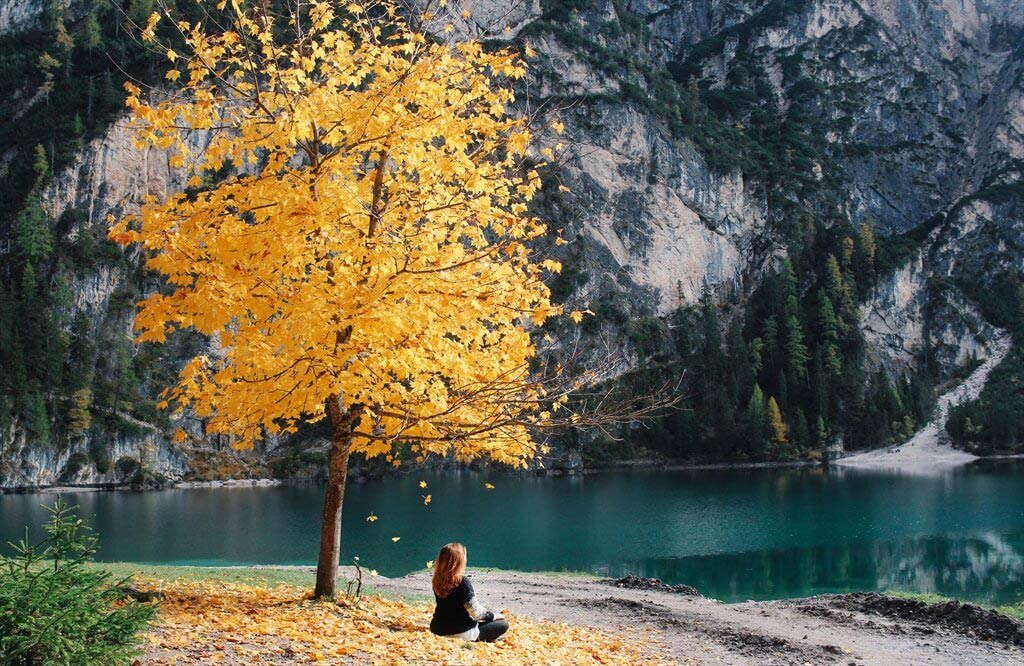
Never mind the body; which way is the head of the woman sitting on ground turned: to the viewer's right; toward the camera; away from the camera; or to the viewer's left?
away from the camera

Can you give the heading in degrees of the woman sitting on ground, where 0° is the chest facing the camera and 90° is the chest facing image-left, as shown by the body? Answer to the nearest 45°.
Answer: approximately 225°
